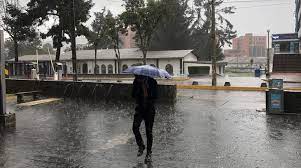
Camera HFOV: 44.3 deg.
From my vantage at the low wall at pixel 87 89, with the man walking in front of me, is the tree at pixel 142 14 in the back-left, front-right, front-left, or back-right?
back-left

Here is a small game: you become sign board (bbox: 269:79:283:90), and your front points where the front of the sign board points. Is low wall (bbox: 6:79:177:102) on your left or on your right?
on your right

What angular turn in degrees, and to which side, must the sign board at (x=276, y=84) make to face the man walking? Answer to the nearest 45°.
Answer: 0° — it already faces them

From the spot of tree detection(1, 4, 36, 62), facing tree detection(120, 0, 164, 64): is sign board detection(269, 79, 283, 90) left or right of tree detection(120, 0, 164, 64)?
right

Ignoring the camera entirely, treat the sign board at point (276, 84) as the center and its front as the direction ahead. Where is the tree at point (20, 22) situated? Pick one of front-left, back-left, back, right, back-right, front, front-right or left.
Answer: back-right

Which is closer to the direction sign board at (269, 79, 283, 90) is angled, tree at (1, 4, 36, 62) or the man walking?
the man walking

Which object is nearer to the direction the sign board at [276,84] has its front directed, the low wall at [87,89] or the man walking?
the man walking

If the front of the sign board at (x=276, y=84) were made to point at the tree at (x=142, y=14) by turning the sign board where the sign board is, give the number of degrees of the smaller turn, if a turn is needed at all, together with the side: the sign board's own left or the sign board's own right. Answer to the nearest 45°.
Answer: approximately 135° to the sign board's own right

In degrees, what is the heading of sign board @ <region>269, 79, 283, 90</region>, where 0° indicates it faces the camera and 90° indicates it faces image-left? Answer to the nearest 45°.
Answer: approximately 0°
